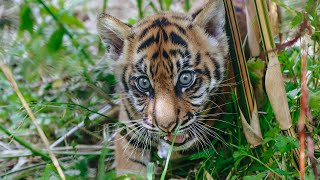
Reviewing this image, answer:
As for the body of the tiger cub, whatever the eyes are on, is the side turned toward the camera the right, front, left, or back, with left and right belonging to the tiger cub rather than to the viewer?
front

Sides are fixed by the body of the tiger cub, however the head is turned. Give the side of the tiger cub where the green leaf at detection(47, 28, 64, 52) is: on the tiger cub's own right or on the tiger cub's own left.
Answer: on the tiger cub's own right

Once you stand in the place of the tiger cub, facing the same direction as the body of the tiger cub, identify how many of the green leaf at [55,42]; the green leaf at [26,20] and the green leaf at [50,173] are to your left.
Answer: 0
